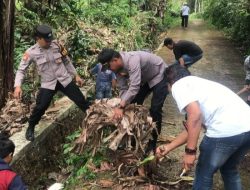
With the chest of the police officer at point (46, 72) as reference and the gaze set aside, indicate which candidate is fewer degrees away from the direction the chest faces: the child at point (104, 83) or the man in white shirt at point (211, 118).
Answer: the man in white shirt

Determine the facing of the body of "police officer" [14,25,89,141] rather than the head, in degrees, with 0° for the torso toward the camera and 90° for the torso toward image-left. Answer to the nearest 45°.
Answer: approximately 0°

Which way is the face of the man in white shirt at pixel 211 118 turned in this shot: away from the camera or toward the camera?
away from the camera

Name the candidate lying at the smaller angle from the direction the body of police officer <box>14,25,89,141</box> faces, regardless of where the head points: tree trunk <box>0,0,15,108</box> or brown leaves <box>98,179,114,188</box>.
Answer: the brown leaves

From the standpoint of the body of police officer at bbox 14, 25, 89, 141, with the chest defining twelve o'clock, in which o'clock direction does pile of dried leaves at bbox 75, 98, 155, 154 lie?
The pile of dried leaves is roughly at 11 o'clock from the police officer.

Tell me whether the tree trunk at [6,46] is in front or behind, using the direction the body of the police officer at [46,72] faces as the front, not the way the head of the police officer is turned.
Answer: behind

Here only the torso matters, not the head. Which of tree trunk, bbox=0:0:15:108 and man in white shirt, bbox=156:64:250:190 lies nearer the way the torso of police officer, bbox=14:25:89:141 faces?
the man in white shirt
